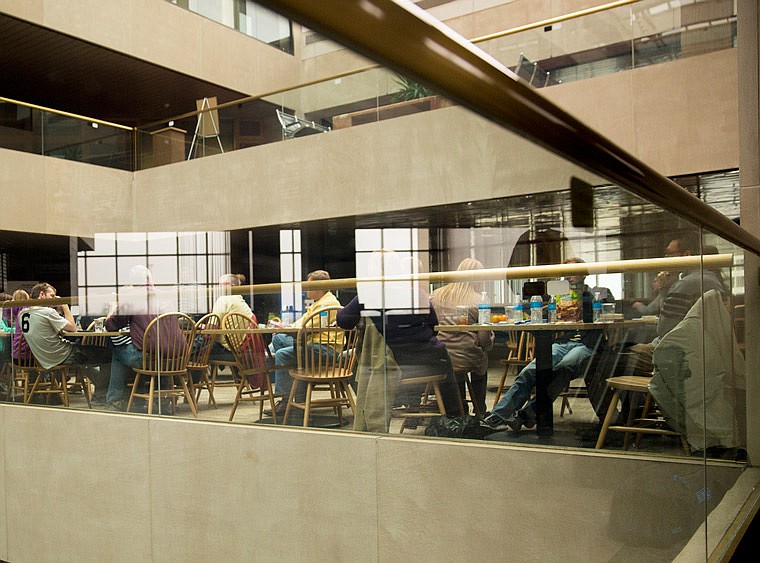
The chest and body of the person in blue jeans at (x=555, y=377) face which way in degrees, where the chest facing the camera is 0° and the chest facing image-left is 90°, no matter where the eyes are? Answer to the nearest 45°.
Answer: approximately 45°

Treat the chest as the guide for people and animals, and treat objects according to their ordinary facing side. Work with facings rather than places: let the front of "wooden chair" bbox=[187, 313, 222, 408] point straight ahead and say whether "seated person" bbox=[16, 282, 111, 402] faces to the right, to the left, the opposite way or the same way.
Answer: to the right

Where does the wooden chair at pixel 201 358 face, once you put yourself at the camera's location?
facing away from the viewer and to the left of the viewer

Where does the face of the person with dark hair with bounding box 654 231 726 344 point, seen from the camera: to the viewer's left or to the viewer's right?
to the viewer's left

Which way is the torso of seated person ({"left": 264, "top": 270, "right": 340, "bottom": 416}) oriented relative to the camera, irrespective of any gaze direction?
to the viewer's left

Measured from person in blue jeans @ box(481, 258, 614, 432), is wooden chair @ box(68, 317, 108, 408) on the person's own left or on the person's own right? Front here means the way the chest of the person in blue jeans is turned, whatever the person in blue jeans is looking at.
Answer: on the person's own right

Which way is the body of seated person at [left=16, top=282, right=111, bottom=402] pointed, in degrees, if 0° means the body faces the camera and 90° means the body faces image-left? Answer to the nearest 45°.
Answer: approximately 225°

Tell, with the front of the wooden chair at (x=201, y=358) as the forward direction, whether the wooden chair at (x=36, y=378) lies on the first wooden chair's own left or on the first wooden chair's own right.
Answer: on the first wooden chair's own left
